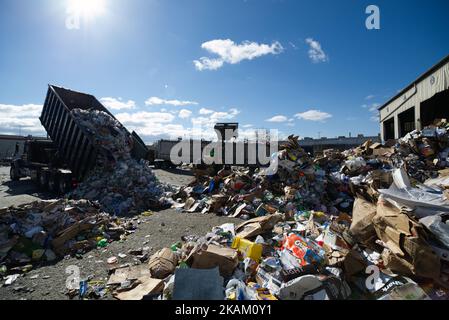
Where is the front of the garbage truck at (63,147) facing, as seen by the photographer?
facing away from the viewer and to the left of the viewer

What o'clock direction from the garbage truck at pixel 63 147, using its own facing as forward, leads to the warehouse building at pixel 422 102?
The warehouse building is roughly at 5 o'clock from the garbage truck.

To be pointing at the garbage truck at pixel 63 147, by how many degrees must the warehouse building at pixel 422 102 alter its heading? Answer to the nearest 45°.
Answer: approximately 45° to its left

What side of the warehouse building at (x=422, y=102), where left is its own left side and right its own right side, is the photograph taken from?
left

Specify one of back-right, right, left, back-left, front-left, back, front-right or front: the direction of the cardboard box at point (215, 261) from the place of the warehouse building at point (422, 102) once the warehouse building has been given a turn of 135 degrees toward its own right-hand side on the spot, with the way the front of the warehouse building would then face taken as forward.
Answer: back-right

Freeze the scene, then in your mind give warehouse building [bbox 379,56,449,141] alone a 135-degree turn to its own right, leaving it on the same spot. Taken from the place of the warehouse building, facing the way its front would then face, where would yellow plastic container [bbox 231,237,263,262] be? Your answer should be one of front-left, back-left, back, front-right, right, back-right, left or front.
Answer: back-right
